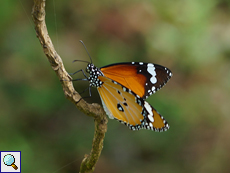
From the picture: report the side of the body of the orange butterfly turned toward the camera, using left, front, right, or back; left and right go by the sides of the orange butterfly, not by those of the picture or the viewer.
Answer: left
